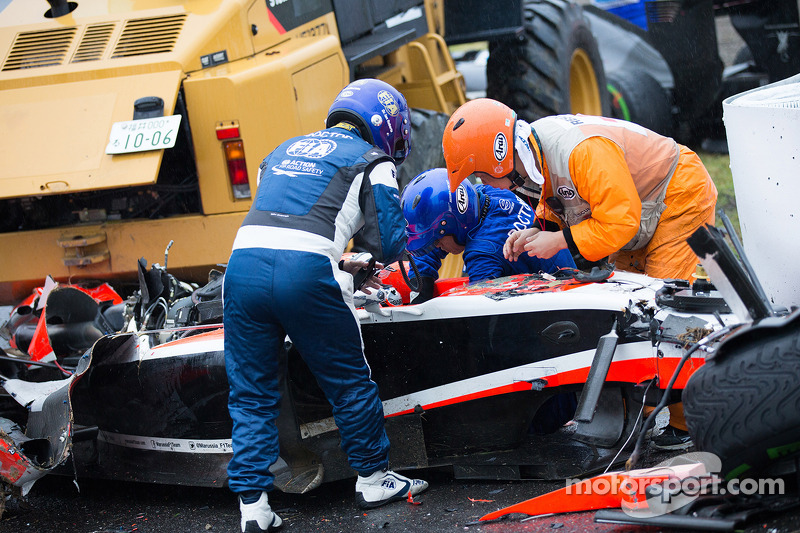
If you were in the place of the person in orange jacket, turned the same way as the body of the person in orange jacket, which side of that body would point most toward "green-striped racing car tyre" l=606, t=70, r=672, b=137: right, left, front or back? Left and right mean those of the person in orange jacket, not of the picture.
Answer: right

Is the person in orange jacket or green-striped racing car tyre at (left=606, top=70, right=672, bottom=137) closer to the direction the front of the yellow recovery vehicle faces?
the green-striped racing car tyre

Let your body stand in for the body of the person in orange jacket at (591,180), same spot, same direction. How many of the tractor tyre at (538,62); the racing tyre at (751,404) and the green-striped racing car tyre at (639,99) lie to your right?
2

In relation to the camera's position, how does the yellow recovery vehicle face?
facing away from the viewer and to the right of the viewer

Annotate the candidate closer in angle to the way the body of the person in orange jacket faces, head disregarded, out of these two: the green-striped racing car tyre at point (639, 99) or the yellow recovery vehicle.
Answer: the yellow recovery vehicle

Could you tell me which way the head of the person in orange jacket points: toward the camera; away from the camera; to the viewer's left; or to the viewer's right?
to the viewer's left

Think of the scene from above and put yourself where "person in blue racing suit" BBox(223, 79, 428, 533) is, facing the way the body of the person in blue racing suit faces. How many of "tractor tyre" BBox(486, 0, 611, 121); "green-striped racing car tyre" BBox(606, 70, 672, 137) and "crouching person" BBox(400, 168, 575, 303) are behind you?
0

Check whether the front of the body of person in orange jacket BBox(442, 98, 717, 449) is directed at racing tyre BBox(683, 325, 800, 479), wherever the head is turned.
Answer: no

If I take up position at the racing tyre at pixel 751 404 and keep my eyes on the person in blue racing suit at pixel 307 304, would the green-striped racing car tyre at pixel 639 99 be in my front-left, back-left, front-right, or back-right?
front-right

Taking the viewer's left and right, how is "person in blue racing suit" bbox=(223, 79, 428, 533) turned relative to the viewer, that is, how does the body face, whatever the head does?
facing away from the viewer and to the right of the viewer

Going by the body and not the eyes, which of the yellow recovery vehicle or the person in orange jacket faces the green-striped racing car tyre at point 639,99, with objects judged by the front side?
the yellow recovery vehicle

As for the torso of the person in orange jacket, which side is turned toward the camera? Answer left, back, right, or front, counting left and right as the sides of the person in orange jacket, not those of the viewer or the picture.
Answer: left
